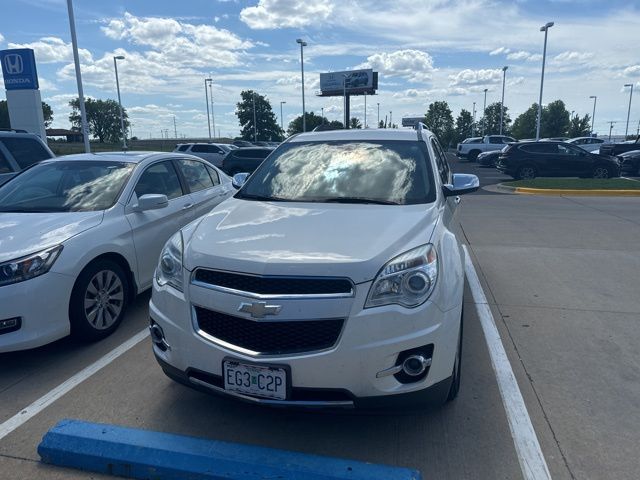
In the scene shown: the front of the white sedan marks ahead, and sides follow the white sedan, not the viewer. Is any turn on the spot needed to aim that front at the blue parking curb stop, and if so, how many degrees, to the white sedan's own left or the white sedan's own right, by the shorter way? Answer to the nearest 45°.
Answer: approximately 45° to the white sedan's own left

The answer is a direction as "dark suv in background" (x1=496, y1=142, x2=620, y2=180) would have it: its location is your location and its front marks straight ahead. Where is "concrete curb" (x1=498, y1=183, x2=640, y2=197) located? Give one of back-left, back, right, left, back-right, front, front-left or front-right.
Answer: right

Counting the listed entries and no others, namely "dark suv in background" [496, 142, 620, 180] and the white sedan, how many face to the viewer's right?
1

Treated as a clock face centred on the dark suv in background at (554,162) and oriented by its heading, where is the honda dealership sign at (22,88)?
The honda dealership sign is roughly at 5 o'clock from the dark suv in background.

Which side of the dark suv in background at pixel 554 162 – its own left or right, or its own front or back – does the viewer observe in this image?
right

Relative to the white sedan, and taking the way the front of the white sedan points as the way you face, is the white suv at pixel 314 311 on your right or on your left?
on your left

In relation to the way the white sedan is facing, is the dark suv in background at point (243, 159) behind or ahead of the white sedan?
behind

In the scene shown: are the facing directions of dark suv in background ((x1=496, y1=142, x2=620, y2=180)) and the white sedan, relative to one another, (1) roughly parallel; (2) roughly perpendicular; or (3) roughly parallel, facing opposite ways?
roughly perpendicular

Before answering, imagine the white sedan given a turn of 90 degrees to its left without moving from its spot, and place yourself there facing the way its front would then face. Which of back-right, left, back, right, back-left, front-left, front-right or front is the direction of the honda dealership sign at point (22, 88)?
back-left

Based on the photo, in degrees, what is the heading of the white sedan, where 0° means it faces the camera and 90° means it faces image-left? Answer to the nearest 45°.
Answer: approximately 45°

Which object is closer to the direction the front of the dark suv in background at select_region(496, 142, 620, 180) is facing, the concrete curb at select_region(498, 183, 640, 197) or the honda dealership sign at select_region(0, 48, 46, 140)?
the concrete curb

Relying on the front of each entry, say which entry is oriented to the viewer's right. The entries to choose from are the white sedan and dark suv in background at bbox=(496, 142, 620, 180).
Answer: the dark suv in background
